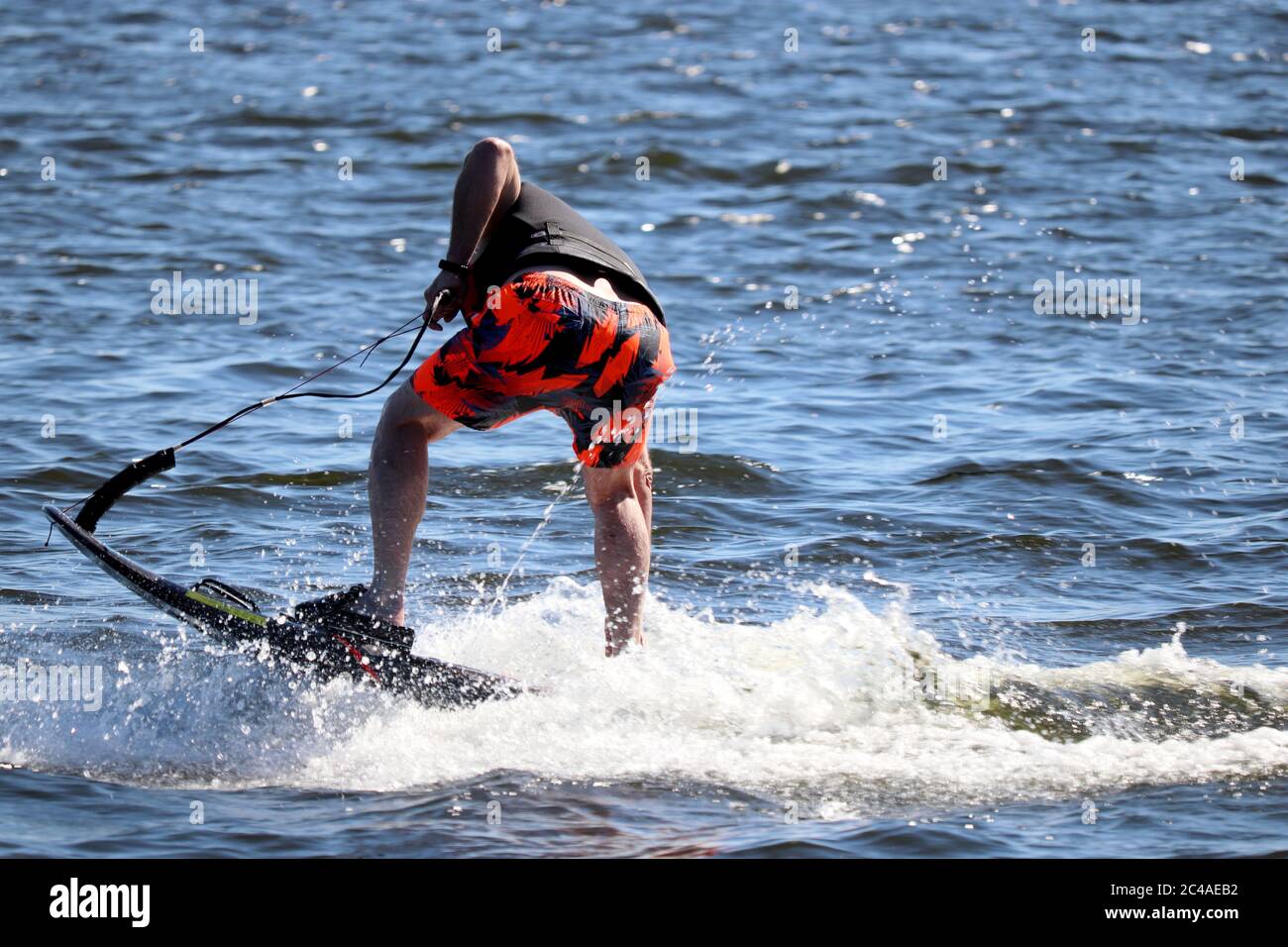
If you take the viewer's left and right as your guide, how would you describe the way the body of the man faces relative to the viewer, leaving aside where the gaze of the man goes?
facing away from the viewer and to the left of the viewer

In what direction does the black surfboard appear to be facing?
to the viewer's left
